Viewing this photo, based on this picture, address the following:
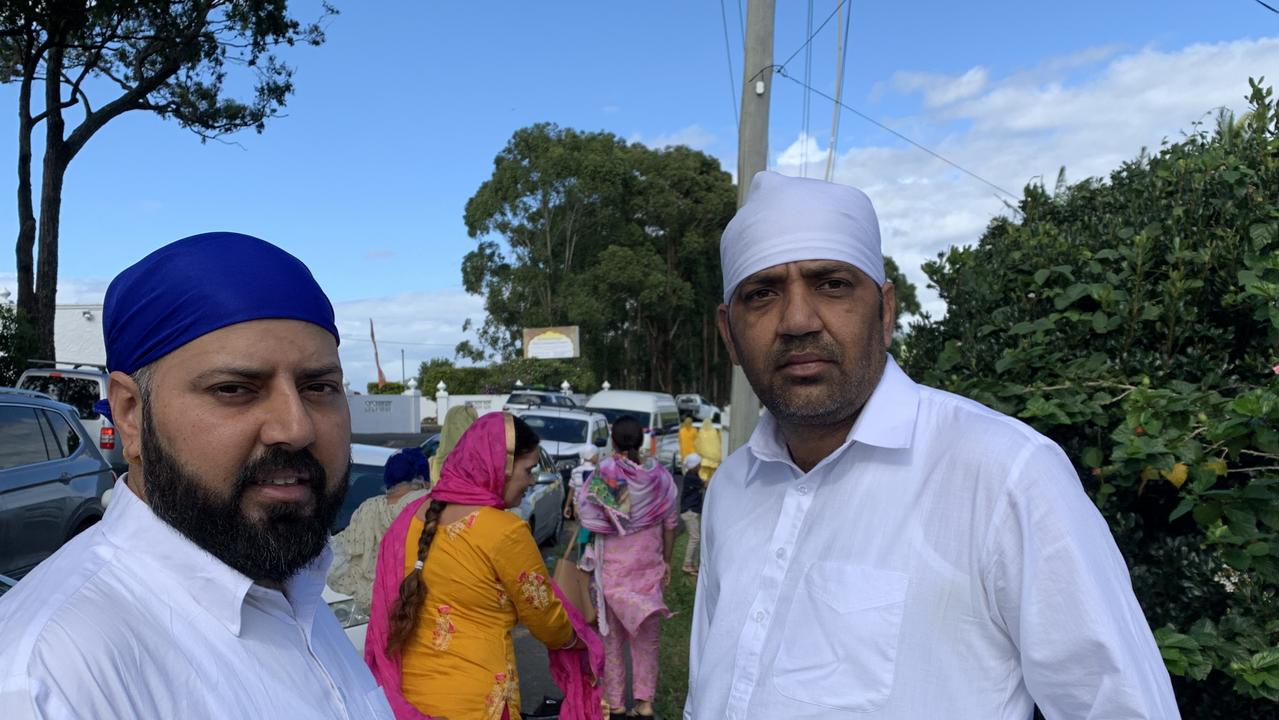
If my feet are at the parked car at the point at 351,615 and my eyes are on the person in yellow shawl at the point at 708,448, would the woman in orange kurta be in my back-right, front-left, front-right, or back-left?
back-right

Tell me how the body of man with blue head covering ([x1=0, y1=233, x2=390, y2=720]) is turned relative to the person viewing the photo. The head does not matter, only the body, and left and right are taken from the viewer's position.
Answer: facing the viewer and to the right of the viewer

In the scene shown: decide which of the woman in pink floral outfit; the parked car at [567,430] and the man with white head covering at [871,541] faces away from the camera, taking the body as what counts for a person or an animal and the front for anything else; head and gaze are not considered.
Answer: the woman in pink floral outfit

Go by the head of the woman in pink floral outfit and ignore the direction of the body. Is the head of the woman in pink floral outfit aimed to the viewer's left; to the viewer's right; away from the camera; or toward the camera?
away from the camera

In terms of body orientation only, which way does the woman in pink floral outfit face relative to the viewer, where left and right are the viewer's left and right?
facing away from the viewer

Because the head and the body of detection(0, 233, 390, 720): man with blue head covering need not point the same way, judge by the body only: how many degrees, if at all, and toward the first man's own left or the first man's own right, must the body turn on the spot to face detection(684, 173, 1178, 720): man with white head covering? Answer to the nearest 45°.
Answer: approximately 45° to the first man's own left

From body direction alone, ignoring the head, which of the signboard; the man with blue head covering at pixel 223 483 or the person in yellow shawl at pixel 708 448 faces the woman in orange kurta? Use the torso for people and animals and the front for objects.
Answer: the signboard

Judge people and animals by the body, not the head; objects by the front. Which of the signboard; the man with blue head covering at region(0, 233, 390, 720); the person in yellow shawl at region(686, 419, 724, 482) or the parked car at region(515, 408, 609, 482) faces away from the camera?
the person in yellow shawl

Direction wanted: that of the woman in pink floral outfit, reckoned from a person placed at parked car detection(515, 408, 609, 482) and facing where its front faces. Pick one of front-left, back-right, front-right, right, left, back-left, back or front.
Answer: front-left

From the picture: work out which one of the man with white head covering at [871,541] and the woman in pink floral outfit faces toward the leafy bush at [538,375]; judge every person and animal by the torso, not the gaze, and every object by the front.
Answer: the woman in pink floral outfit

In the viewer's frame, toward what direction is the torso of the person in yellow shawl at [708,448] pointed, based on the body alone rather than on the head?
away from the camera

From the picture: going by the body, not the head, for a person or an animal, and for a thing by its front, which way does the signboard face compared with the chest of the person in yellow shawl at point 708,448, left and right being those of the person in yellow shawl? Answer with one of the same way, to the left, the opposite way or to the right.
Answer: the opposite way
